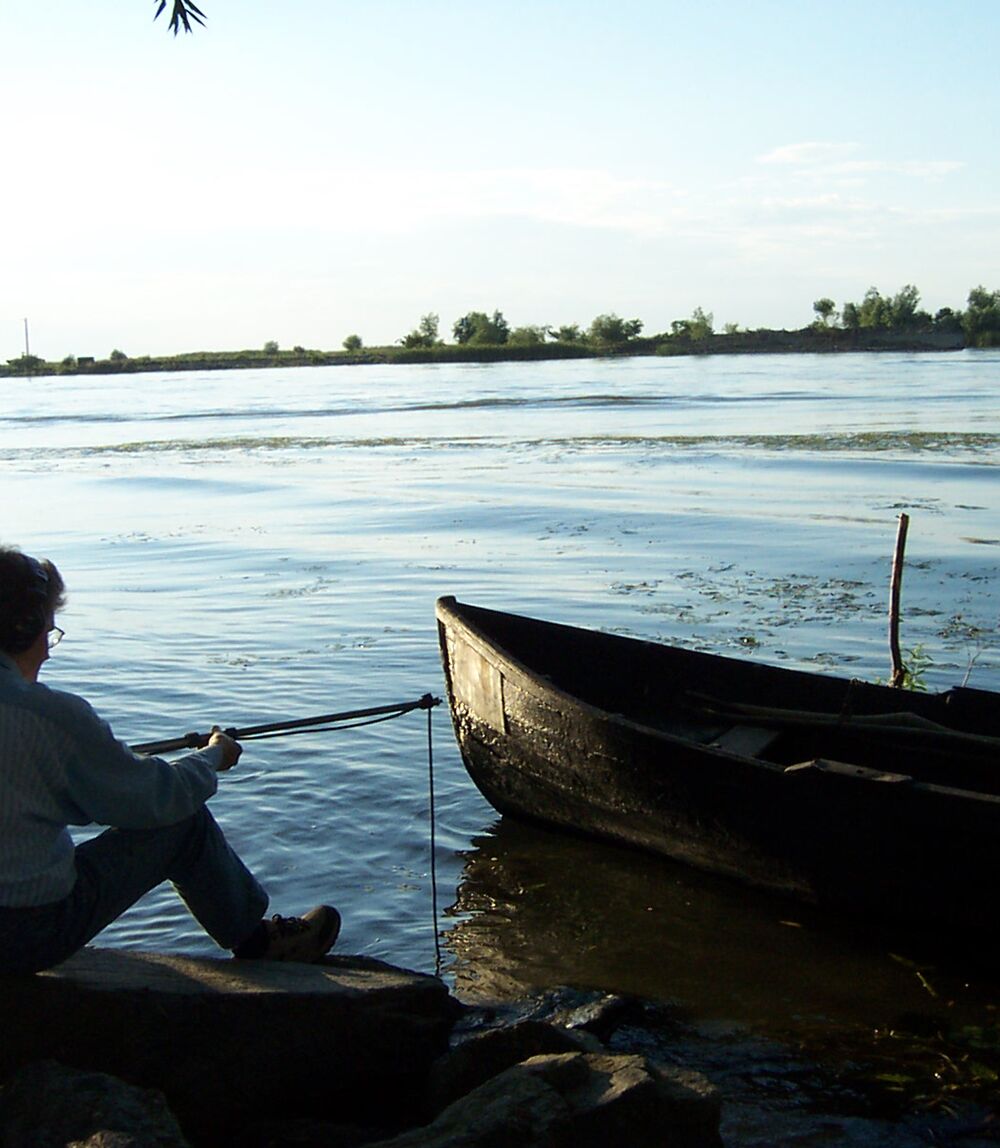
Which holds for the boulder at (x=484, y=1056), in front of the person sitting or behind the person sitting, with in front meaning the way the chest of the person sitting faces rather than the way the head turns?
in front

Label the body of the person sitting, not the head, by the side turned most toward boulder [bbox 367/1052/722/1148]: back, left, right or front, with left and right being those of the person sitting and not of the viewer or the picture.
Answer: right

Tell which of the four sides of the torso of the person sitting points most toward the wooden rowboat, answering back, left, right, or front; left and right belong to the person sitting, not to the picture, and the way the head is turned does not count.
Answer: front

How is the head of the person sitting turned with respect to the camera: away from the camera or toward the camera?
away from the camera

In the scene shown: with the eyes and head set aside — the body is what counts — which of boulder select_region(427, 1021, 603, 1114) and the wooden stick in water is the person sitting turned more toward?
the wooden stick in water

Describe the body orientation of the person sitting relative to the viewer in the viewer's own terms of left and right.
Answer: facing away from the viewer and to the right of the viewer

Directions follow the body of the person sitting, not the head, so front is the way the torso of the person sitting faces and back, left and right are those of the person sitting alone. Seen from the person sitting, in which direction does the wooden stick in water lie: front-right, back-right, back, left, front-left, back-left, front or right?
front
